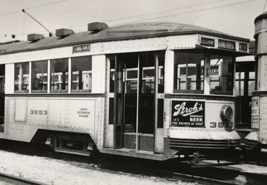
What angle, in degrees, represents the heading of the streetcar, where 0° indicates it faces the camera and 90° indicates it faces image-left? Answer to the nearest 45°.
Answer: approximately 315°

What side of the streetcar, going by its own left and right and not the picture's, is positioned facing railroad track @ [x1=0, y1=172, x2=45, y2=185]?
right
